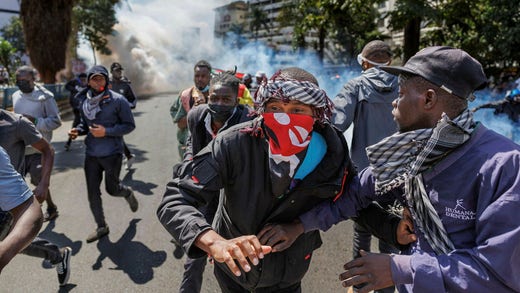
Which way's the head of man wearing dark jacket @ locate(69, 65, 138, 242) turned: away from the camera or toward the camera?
toward the camera

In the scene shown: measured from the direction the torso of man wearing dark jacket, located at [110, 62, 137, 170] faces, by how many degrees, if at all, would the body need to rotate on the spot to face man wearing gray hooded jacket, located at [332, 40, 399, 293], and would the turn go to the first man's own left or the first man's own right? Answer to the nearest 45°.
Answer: approximately 45° to the first man's own left

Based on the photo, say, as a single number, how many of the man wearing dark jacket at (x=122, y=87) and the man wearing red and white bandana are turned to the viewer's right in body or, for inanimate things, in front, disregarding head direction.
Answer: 0

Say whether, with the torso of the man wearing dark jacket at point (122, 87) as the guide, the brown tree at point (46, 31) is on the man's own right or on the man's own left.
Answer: on the man's own right

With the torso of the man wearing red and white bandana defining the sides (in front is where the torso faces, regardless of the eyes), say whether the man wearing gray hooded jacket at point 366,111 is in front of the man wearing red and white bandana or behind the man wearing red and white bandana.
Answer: behind

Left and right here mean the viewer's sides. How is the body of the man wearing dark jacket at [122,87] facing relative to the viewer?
facing the viewer and to the left of the viewer

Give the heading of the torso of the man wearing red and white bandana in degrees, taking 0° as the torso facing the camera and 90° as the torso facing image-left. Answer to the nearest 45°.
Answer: approximately 0°

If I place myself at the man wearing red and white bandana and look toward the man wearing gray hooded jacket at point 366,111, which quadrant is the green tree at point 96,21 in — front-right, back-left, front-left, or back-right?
front-left

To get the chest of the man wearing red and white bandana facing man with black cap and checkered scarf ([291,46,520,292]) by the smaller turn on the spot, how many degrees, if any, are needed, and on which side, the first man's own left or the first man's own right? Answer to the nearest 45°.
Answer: approximately 45° to the first man's own left

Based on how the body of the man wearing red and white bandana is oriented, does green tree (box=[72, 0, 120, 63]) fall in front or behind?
behind
